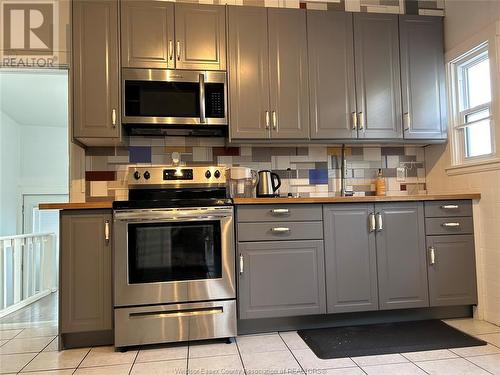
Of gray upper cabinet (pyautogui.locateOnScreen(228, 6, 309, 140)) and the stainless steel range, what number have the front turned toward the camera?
2

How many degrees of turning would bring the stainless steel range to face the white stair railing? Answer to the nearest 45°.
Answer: approximately 135° to its right

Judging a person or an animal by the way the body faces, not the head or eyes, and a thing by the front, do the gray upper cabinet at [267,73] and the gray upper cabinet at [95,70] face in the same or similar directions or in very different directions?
same or similar directions

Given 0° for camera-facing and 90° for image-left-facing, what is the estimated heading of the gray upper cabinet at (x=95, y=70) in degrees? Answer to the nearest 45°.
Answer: approximately 0°

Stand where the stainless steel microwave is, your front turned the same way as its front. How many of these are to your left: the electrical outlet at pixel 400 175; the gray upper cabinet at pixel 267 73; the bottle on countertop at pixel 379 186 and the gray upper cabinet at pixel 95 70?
3

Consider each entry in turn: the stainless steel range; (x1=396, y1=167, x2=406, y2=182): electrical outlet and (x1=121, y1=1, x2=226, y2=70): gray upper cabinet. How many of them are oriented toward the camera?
3

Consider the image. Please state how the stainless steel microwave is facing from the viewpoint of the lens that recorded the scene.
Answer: facing the viewer

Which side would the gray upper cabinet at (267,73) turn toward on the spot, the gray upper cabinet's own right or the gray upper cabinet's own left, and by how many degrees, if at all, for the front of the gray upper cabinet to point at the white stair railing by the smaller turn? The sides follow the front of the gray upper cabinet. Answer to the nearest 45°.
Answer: approximately 90° to the gray upper cabinet's own right

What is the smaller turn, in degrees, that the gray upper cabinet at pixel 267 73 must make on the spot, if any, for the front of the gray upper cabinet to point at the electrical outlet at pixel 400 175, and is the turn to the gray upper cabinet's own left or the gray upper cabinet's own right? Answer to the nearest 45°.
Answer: approximately 135° to the gray upper cabinet's own left

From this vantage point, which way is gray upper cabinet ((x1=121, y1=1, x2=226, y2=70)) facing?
toward the camera

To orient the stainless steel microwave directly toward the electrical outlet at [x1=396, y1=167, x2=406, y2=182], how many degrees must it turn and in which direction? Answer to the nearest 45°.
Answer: approximately 90° to its left

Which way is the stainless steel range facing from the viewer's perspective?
toward the camera

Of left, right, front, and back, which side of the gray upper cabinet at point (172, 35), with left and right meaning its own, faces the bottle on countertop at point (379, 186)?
left

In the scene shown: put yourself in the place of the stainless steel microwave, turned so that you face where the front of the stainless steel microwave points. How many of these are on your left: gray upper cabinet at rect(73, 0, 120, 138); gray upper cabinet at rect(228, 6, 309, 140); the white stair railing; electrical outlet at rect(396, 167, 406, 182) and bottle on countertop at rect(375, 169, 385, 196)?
3

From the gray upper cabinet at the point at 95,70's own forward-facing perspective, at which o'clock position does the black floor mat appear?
The black floor mat is roughly at 10 o'clock from the gray upper cabinet.

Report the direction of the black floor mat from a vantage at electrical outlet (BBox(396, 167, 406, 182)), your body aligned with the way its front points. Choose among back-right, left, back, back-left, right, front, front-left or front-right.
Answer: front
